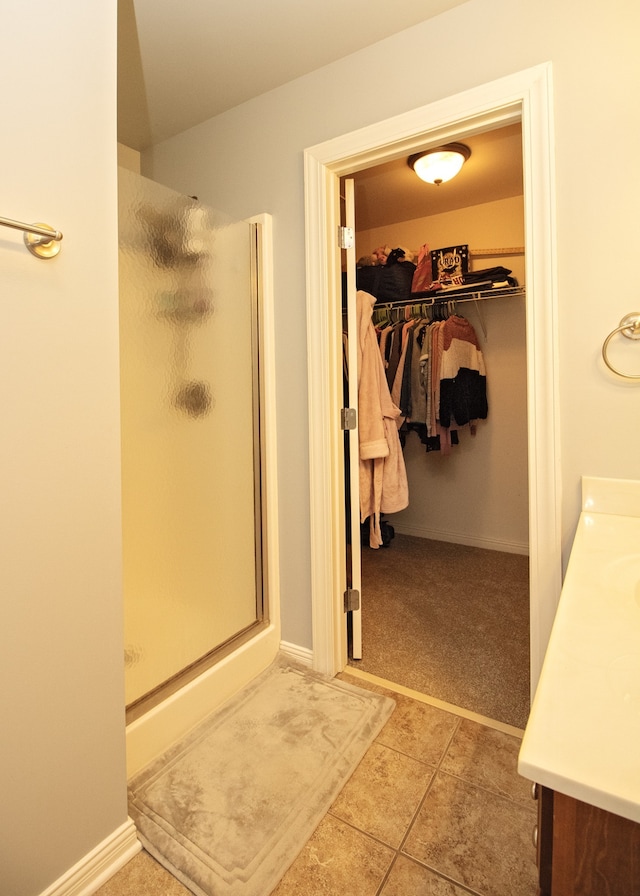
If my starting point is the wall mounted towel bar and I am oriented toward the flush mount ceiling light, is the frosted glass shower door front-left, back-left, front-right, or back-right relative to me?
front-left

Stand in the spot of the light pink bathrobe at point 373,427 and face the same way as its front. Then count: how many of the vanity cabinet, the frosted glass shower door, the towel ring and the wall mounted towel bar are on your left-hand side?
0

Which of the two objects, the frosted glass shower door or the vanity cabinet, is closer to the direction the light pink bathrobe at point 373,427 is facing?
the vanity cabinet

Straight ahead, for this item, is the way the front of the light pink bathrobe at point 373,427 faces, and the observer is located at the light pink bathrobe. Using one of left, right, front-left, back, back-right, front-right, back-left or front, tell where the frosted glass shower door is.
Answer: back-right

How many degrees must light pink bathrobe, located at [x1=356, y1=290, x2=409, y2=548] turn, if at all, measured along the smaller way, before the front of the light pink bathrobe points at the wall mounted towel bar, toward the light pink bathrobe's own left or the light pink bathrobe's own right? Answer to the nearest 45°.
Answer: approximately 135° to the light pink bathrobe's own right

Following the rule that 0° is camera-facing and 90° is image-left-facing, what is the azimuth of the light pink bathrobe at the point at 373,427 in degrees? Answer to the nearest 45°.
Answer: approximately 270°

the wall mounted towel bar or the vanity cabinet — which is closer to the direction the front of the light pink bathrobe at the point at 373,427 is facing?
the vanity cabinet
